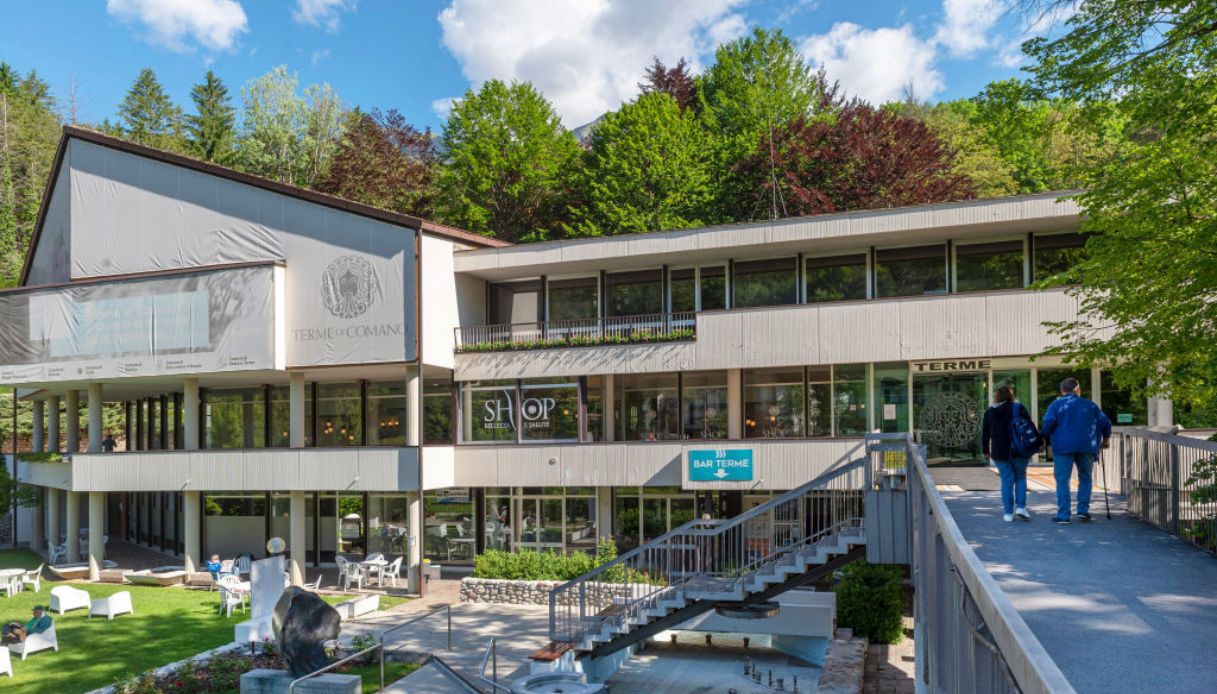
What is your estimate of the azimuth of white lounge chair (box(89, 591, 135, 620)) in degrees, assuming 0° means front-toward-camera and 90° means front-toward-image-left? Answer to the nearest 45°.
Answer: approximately 90°

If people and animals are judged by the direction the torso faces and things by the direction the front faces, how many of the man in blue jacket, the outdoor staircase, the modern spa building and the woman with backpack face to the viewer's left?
1

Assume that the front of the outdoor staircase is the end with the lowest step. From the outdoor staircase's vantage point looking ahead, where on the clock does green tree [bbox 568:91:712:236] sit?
The green tree is roughly at 3 o'clock from the outdoor staircase.

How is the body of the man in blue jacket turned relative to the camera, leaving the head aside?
away from the camera

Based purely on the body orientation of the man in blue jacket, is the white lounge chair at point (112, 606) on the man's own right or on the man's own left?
on the man's own left

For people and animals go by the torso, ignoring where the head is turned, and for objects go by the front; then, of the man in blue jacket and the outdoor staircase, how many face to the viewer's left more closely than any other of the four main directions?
1

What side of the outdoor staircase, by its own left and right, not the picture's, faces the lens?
left

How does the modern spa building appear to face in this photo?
toward the camera

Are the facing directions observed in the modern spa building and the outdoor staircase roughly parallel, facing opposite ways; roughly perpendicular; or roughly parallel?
roughly perpendicular

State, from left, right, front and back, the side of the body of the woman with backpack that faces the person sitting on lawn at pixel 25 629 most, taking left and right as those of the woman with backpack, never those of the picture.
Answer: left

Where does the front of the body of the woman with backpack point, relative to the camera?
away from the camera

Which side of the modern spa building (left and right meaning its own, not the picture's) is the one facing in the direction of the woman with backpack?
front

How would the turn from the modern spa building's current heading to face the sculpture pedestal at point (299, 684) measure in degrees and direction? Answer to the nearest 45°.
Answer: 0° — it already faces it

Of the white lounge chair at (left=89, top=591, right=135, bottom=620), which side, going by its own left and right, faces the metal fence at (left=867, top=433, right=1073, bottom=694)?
left

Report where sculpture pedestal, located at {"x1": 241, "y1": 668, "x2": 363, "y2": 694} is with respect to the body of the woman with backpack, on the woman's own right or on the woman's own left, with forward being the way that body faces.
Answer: on the woman's own left
